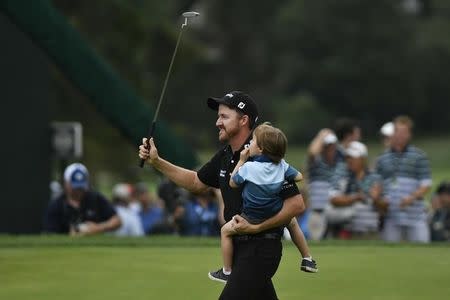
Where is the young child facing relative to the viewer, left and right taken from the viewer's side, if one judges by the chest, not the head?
facing away from the viewer and to the left of the viewer

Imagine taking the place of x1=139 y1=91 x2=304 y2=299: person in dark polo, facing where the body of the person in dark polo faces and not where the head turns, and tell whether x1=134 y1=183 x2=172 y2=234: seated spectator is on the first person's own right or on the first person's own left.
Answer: on the first person's own right

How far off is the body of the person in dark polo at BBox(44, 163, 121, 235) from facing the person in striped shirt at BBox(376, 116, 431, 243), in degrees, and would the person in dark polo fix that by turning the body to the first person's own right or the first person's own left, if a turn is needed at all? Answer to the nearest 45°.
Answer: approximately 90° to the first person's own left

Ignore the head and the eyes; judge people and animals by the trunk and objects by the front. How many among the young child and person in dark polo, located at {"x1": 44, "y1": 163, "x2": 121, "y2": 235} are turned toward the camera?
1

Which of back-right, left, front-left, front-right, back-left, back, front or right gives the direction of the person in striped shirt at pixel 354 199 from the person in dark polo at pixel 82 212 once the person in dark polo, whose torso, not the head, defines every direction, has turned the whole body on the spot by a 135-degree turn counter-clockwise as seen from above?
front-right
